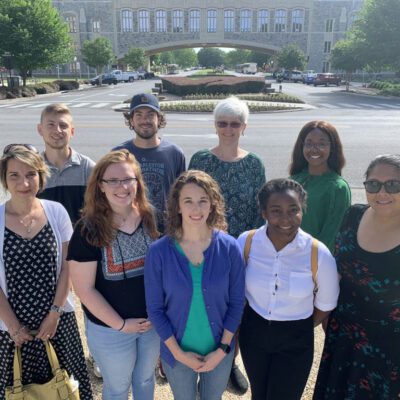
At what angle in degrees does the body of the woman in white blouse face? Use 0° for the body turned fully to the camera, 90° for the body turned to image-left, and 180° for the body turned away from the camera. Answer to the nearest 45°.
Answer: approximately 0°

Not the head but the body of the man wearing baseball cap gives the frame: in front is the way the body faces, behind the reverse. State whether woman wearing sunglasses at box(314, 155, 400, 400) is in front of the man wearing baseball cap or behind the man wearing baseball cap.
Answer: in front

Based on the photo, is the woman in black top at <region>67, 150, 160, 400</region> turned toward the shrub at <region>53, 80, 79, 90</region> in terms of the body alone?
no

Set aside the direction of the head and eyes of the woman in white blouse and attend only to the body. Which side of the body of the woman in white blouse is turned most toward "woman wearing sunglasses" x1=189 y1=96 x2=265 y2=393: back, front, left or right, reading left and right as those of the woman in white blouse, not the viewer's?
back

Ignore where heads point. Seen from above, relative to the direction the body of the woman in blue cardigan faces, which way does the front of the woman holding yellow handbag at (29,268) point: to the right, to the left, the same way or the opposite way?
the same way

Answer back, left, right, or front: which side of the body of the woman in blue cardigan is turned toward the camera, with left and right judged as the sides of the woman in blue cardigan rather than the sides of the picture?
front

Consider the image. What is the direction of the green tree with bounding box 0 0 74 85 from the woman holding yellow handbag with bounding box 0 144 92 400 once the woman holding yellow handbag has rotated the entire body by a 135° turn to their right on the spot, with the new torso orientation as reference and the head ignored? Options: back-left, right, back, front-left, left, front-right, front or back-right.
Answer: front-right

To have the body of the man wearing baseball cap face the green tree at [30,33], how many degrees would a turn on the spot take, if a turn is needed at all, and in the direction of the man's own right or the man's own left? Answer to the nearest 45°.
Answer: approximately 180°

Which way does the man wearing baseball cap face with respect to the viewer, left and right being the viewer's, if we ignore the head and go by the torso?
facing the viewer

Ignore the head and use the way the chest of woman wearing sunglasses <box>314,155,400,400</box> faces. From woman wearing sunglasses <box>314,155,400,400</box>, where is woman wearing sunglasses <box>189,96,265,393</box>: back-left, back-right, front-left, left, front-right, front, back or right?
back-right

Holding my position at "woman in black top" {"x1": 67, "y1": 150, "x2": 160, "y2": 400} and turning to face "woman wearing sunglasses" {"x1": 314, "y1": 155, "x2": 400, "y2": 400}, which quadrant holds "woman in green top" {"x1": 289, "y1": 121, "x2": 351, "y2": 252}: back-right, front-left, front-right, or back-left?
front-left

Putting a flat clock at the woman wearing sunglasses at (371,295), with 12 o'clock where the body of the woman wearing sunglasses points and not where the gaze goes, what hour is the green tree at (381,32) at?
The green tree is roughly at 6 o'clock from the woman wearing sunglasses.

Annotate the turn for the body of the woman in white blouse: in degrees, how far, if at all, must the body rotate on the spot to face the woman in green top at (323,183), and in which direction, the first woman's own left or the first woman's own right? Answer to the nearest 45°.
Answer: approximately 180°

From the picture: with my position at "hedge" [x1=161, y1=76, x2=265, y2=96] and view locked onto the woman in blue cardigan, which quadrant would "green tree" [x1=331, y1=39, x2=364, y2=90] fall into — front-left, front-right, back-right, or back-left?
back-left

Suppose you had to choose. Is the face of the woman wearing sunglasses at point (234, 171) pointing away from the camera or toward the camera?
toward the camera

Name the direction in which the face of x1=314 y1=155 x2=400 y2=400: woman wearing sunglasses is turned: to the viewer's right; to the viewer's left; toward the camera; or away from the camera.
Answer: toward the camera

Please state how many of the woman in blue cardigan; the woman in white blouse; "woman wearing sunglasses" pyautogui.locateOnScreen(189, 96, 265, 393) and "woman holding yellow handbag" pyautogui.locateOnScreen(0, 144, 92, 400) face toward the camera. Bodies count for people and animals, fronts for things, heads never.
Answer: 4
